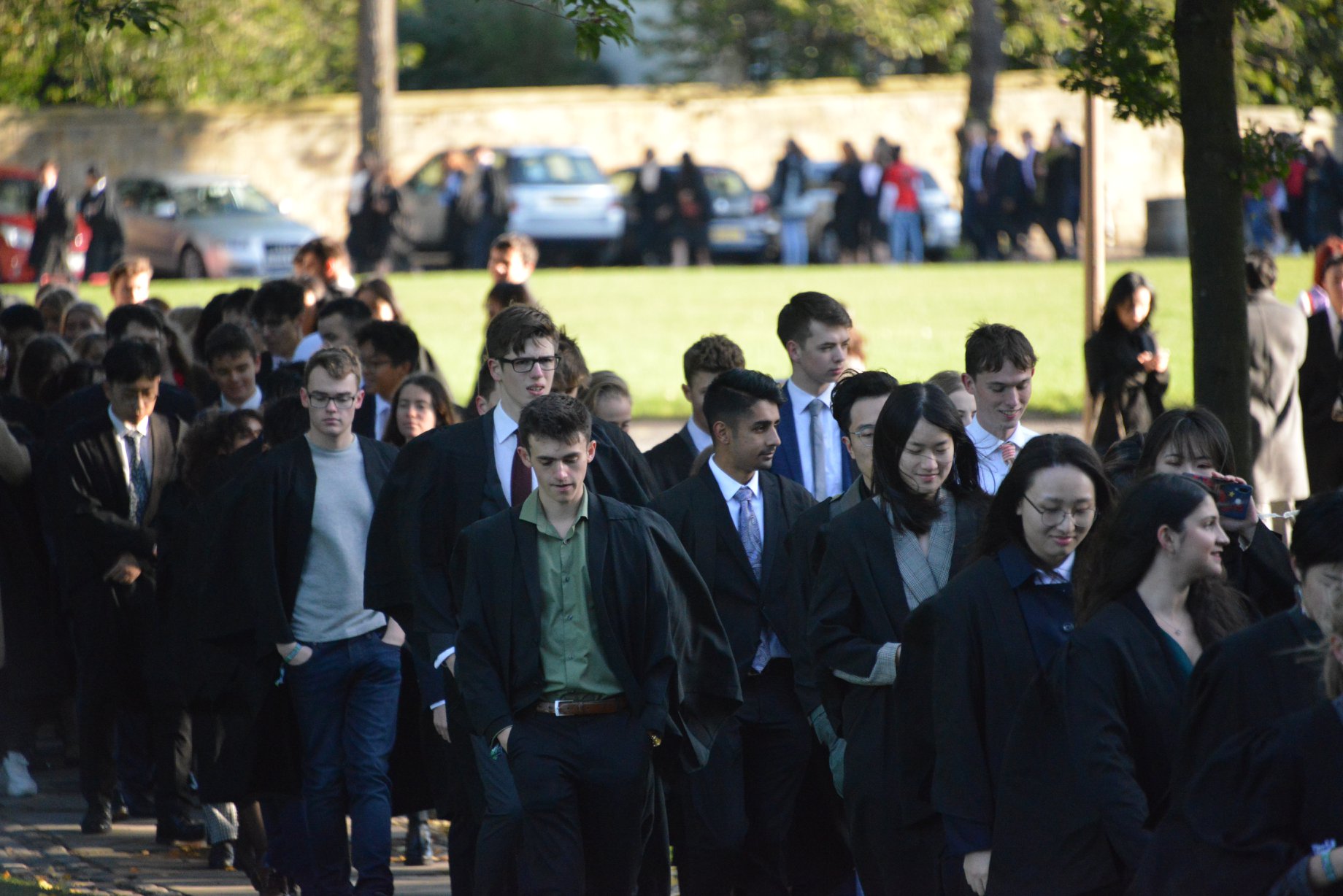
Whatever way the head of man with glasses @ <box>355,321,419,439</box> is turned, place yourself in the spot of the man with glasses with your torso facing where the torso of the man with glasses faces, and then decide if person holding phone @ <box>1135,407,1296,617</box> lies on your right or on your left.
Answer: on your left

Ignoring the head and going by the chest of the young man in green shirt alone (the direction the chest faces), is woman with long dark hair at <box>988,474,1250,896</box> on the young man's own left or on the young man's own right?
on the young man's own left

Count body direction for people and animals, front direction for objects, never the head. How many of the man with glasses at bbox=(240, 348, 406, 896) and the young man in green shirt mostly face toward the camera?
2

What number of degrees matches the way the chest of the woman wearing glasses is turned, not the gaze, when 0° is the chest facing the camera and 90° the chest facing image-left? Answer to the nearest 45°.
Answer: approximately 315°

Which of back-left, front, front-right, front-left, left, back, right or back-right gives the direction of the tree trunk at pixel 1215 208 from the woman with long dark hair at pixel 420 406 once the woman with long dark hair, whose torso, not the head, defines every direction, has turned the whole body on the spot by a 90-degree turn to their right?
back-right

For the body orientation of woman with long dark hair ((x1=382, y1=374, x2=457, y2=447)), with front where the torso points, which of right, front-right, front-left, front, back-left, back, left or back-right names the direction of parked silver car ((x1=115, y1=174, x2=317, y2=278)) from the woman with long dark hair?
back-right

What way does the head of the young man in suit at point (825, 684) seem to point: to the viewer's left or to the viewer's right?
to the viewer's right

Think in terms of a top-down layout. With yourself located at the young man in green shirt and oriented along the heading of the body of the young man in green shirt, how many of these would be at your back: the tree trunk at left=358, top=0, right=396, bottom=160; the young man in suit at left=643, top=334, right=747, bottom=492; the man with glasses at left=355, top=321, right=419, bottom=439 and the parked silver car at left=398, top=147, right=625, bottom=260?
4

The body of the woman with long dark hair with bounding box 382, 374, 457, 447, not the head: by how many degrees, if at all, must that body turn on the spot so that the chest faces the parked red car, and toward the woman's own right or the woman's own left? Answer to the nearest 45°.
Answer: approximately 135° to the woman's own right

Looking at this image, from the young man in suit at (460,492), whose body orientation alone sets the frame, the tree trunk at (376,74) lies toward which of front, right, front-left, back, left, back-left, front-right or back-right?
back-left

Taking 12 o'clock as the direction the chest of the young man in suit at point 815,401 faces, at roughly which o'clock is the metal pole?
The metal pole is roughly at 8 o'clock from the young man in suit.
